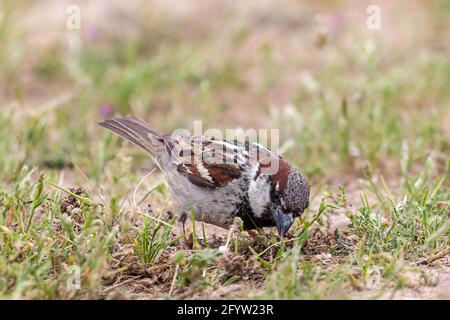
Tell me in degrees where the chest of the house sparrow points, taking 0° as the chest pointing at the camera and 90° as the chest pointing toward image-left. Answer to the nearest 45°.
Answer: approximately 270°
